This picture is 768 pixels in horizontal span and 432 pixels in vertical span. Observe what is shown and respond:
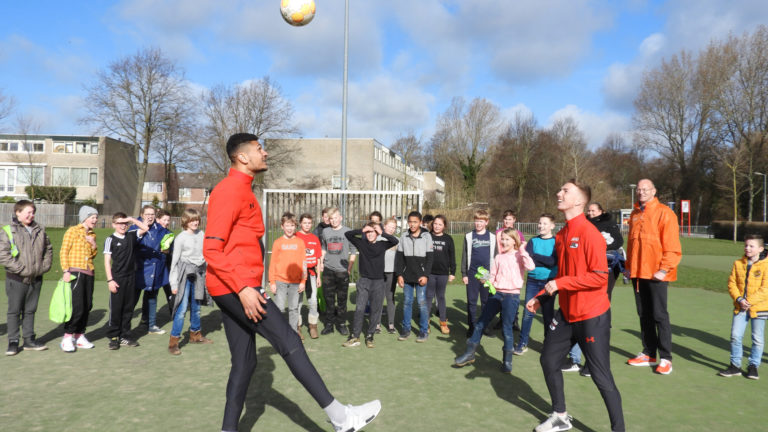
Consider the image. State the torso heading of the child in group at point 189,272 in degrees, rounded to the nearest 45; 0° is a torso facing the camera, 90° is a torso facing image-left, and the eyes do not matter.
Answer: approximately 315°

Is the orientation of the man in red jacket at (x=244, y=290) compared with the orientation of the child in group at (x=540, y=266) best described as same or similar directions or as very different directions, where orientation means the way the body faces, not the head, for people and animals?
very different directions

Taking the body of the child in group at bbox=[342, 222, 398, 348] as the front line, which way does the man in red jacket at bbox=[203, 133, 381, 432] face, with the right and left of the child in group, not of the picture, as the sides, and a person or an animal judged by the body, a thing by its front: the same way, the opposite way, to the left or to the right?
to the left

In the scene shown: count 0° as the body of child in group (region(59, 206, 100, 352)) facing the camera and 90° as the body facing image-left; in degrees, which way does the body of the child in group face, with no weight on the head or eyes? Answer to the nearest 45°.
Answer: approximately 315°

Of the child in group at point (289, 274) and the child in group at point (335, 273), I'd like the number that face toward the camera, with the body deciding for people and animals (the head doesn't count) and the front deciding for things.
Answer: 2
